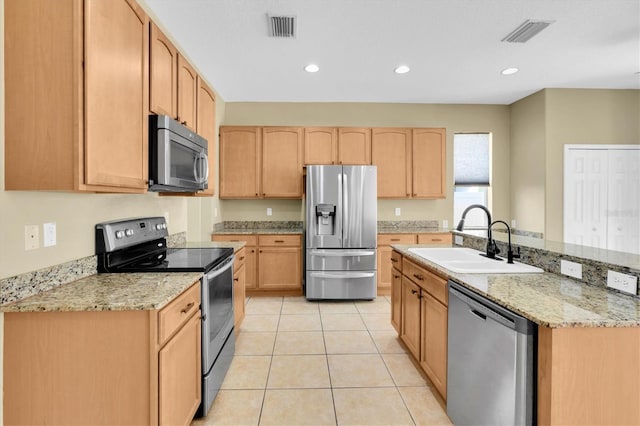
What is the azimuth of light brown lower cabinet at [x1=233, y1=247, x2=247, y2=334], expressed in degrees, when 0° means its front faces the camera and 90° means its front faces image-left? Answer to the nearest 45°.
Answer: approximately 270°

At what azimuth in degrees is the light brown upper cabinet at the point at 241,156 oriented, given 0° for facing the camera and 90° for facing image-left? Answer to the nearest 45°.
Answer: approximately 0°

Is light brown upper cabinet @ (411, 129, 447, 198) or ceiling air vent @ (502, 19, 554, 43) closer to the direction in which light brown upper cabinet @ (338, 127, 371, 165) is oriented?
the ceiling air vent

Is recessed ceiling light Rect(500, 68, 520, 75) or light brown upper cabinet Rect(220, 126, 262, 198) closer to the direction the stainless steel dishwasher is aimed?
the light brown upper cabinet

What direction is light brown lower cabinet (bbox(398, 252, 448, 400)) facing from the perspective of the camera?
to the viewer's left

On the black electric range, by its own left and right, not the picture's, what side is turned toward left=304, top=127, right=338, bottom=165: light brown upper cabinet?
left

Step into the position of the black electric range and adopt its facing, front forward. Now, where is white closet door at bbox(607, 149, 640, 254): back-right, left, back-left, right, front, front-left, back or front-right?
front-left

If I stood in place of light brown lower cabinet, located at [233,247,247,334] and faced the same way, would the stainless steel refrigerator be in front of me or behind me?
in front

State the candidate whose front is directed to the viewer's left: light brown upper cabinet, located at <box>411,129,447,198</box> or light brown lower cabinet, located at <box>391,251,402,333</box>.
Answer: the light brown lower cabinet

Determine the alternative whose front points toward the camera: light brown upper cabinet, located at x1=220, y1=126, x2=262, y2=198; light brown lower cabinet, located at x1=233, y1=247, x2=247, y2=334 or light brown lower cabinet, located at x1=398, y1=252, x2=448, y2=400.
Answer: the light brown upper cabinet

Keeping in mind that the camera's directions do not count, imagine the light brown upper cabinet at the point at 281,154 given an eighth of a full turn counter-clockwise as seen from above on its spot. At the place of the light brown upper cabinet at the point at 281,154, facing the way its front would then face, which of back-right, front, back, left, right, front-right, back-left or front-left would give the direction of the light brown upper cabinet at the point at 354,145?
front-left

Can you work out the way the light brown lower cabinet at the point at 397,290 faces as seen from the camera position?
facing to the left of the viewer

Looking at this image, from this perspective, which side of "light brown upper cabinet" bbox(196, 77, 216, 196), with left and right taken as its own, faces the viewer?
right

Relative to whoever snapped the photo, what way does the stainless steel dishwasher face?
facing the viewer and to the left of the viewer

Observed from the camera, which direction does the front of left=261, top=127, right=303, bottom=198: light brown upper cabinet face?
facing the viewer

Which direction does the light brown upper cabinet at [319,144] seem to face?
toward the camera

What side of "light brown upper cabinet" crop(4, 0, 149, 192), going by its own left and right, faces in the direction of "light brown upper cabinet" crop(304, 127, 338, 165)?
left

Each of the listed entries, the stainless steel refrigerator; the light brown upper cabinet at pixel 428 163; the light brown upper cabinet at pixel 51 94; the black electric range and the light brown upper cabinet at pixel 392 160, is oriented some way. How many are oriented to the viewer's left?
0

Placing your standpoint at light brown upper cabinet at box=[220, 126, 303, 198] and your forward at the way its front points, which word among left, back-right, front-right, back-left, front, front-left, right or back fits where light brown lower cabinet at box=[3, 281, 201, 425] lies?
front

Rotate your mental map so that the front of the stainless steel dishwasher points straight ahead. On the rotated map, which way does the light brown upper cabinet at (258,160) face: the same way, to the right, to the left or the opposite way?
to the left

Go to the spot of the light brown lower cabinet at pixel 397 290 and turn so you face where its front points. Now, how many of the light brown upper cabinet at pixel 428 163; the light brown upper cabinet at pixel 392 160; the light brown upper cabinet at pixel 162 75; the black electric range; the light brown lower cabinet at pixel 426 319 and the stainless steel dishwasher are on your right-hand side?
2
